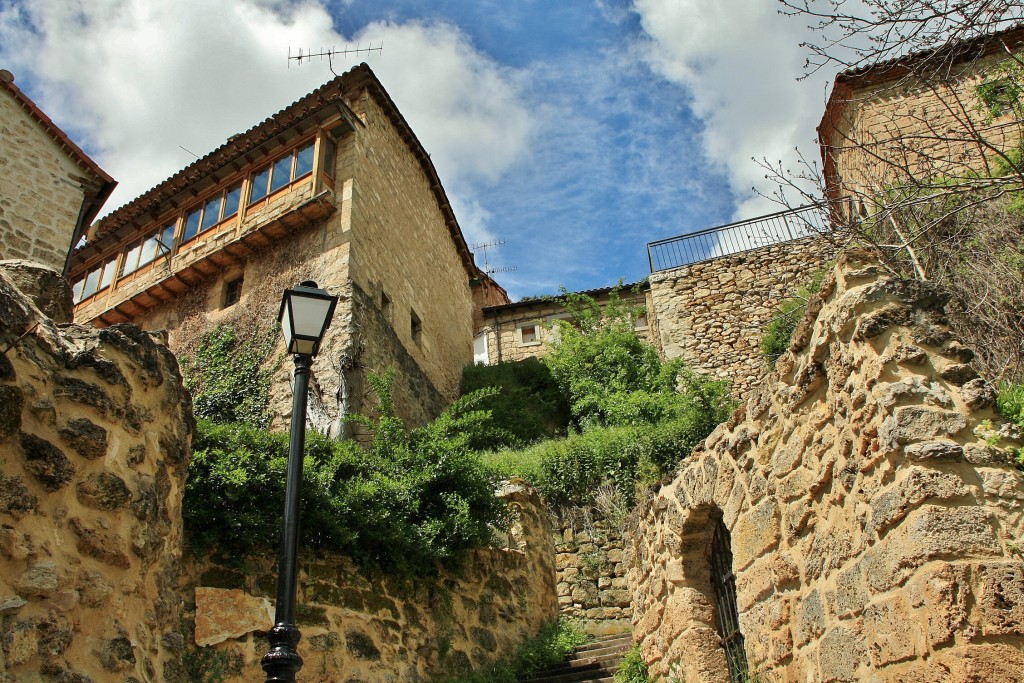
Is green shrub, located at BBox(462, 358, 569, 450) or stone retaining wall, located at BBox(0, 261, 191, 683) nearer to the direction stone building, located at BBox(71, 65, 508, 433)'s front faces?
the stone retaining wall

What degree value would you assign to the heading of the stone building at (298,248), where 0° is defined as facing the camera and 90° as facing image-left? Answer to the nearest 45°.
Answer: approximately 45°

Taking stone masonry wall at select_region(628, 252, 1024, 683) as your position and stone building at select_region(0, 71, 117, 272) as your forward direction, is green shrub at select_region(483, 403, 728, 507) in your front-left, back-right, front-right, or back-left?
front-right

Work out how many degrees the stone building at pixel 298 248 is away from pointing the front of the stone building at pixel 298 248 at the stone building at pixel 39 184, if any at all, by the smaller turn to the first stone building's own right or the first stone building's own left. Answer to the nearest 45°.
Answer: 0° — it already faces it

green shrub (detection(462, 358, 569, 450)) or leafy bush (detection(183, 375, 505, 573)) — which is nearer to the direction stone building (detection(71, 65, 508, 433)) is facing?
the leafy bush

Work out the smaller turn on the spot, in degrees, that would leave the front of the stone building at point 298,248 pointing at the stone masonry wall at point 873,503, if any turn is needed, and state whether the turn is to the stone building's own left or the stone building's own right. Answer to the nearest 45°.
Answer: approximately 45° to the stone building's own left

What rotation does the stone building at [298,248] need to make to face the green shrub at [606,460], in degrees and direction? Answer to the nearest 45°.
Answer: approximately 90° to its left

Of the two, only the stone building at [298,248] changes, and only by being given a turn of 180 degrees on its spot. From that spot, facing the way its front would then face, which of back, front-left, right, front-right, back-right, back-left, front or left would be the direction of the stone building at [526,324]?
front

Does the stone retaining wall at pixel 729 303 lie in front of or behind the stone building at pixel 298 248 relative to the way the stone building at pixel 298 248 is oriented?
behind

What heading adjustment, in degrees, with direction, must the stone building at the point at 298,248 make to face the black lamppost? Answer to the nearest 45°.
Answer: approximately 45° to its left
